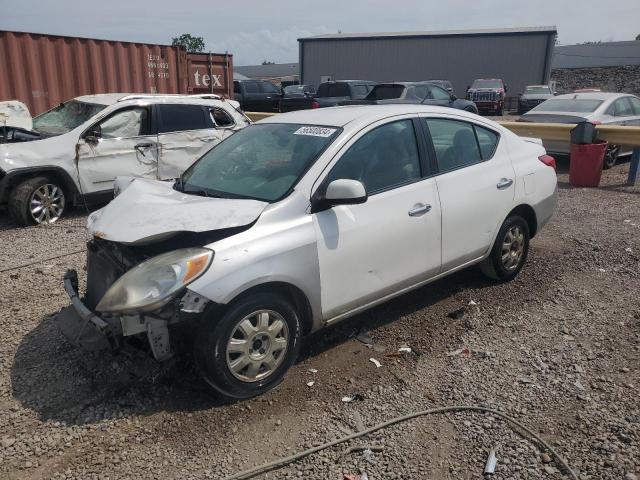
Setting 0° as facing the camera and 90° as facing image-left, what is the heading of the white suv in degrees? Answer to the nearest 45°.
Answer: approximately 45°

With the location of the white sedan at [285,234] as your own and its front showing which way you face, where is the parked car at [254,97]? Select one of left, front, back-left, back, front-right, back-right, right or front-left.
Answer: back-right

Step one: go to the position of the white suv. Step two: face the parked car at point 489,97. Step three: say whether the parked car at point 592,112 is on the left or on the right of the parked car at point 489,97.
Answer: right

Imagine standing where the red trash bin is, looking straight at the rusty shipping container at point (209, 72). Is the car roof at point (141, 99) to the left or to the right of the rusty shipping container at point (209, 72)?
left

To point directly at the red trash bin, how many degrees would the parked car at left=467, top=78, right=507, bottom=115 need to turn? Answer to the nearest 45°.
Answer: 0° — it already faces it

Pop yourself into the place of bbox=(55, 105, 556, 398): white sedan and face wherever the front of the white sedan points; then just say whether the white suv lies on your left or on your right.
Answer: on your right

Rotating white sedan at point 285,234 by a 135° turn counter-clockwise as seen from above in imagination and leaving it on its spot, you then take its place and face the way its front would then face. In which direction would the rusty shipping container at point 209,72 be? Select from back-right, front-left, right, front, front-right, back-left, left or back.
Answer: left

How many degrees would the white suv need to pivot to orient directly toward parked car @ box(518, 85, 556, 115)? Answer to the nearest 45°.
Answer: approximately 180°

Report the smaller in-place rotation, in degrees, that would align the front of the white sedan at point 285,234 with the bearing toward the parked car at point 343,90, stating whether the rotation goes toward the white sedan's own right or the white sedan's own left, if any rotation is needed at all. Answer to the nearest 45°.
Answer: approximately 135° to the white sedan's own right

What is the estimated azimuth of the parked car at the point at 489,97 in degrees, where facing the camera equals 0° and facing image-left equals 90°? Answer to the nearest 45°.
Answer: approximately 0°

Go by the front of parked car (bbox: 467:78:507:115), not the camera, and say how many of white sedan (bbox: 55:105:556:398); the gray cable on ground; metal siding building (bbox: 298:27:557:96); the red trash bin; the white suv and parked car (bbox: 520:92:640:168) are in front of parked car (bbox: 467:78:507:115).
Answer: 5
